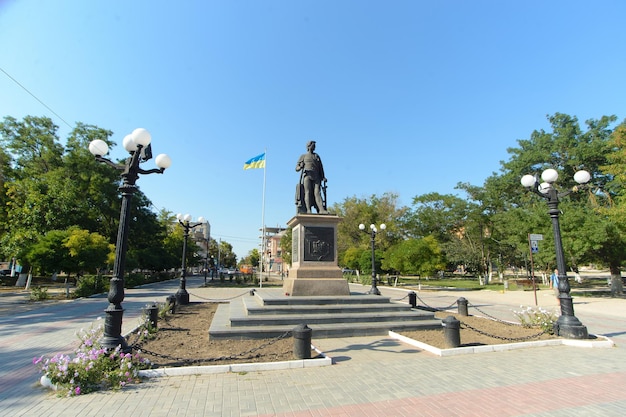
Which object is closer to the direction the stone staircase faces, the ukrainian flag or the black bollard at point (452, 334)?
the black bollard

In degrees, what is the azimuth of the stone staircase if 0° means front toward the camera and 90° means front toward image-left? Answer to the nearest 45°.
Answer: approximately 0°

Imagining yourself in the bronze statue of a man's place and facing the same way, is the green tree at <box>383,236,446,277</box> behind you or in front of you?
behind

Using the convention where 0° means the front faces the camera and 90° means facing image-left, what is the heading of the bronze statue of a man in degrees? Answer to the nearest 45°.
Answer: approximately 0°

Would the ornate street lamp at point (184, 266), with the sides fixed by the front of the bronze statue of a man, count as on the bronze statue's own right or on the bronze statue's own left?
on the bronze statue's own right

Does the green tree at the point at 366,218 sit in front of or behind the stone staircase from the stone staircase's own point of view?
behind

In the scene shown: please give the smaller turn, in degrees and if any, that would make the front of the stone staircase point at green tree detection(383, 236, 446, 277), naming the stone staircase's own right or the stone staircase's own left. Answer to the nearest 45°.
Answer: approximately 180°

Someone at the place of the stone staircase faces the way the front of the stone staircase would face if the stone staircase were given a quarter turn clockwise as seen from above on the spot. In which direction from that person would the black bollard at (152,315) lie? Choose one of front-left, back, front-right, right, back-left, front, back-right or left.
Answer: front

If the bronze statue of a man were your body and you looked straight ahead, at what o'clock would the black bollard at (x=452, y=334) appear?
The black bollard is roughly at 11 o'clock from the bronze statue of a man.

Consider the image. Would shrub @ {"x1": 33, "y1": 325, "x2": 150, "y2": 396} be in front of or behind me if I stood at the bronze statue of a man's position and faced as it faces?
in front

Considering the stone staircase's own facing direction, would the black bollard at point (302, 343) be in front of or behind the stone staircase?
in front

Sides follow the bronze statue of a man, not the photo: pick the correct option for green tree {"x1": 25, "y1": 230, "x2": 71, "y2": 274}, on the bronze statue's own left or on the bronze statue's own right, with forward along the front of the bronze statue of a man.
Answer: on the bronze statue's own right

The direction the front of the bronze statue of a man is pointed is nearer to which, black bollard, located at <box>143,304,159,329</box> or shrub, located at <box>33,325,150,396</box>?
the shrub

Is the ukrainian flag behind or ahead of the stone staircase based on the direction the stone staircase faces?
behind
